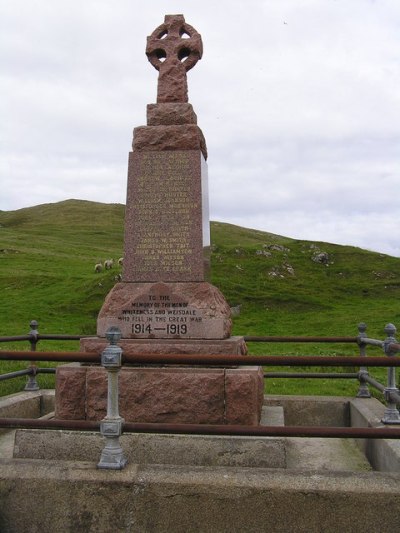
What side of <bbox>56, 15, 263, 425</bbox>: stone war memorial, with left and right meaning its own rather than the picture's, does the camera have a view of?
front

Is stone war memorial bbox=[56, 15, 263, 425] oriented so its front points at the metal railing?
yes

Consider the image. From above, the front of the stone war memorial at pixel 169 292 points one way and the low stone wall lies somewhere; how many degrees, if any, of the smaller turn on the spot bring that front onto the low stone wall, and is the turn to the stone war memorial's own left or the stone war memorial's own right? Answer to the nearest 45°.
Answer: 0° — it already faces it
